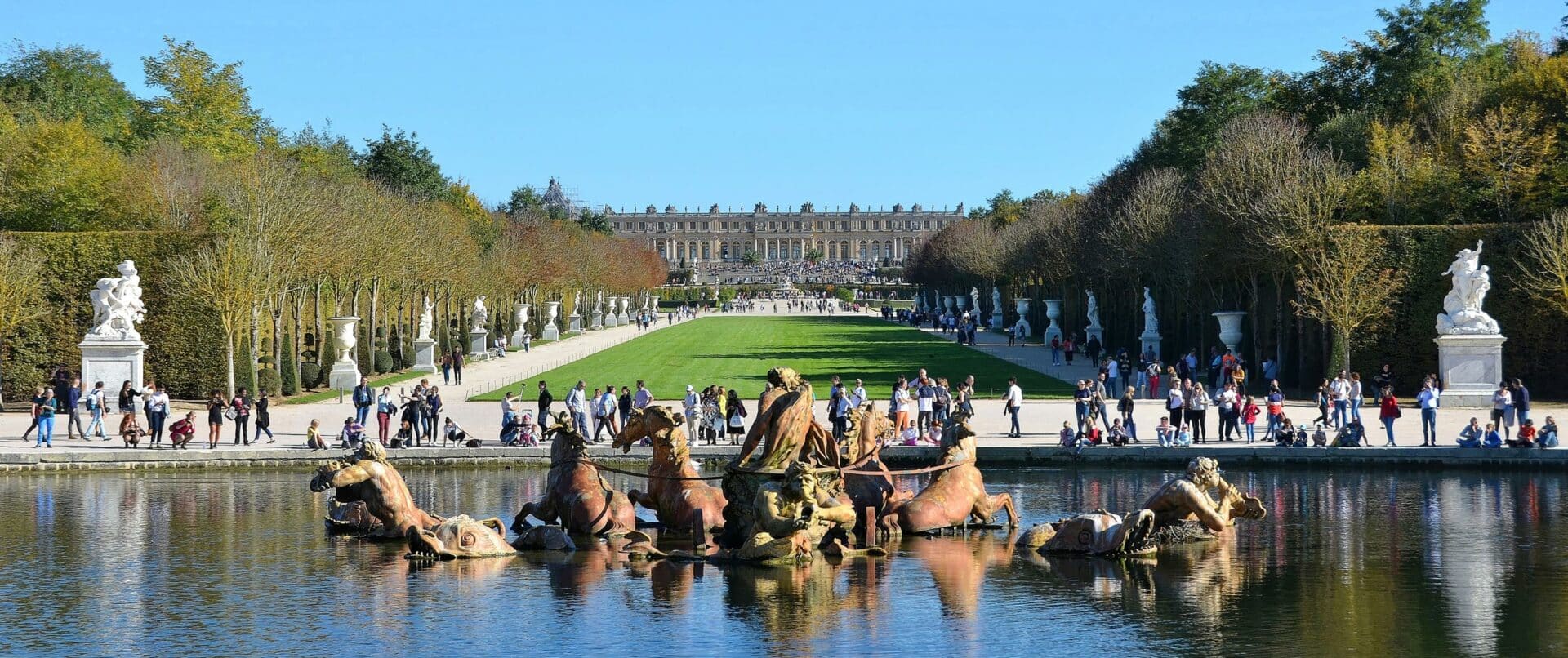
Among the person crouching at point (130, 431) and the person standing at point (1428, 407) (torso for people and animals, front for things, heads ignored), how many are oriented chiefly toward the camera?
2

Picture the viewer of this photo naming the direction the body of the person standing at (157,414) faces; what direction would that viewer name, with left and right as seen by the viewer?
facing the viewer

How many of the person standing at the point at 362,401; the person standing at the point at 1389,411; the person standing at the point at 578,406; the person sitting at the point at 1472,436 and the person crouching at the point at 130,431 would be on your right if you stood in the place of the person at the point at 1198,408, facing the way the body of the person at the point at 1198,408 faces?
3

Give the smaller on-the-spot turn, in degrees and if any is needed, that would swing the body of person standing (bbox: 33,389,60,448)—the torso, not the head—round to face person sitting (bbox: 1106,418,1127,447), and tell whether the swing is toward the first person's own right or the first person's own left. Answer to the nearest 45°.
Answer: approximately 45° to the first person's own left

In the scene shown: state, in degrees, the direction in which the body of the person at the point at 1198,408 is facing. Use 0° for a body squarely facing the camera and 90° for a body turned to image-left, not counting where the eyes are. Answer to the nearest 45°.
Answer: approximately 0°

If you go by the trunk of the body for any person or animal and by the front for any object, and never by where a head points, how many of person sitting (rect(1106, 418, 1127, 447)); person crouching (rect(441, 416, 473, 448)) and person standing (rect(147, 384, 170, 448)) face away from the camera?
0

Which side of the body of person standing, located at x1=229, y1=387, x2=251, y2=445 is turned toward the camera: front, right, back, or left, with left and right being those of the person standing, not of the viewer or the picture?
front

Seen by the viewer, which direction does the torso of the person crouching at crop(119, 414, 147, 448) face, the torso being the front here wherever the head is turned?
toward the camera

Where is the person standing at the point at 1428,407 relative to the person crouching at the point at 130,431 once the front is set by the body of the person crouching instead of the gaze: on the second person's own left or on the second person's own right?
on the second person's own left
